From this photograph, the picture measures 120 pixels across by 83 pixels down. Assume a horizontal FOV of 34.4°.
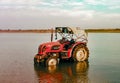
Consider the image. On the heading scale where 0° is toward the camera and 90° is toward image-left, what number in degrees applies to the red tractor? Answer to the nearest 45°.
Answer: approximately 45°
